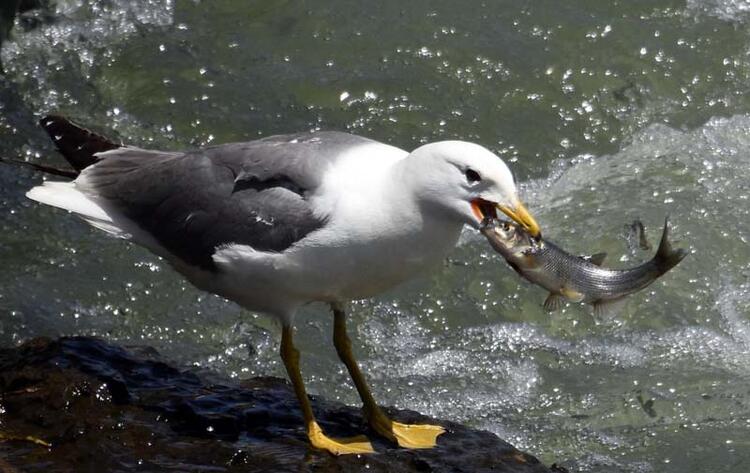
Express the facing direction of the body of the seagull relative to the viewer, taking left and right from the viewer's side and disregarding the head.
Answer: facing to the right of the viewer

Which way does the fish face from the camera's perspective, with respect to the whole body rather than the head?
to the viewer's left
